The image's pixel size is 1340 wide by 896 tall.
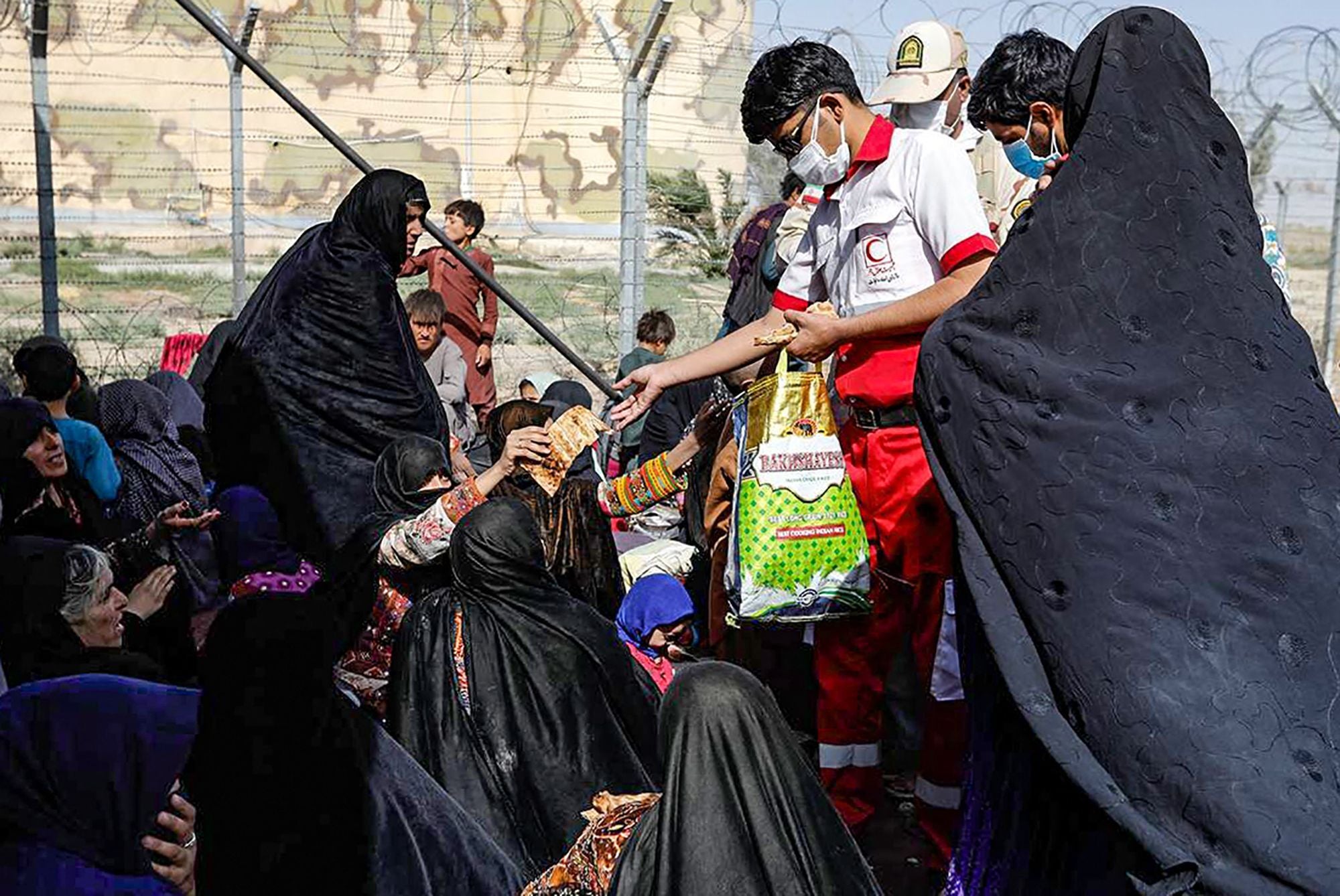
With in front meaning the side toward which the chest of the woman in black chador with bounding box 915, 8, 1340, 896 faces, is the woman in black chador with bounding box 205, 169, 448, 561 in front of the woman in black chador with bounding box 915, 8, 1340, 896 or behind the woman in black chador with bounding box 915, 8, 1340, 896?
in front

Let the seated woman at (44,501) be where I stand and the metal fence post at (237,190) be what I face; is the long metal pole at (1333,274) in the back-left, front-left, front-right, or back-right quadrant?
front-right

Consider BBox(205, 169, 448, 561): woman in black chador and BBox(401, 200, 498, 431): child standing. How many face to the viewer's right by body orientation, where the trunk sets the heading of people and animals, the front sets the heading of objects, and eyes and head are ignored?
1

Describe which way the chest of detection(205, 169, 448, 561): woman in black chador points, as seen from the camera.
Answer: to the viewer's right

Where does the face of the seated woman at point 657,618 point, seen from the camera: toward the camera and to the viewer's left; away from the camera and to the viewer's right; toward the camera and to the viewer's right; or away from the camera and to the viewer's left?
toward the camera and to the viewer's right

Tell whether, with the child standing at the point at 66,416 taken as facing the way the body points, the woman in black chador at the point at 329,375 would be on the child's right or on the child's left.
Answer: on the child's right

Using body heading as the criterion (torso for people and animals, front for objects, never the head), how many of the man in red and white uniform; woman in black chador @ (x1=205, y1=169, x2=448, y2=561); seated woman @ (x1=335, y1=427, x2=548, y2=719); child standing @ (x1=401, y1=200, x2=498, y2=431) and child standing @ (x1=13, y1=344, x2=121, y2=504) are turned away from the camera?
1

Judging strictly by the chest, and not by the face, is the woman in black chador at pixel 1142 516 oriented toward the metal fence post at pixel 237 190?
yes

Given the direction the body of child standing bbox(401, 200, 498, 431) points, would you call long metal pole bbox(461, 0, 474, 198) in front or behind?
behind

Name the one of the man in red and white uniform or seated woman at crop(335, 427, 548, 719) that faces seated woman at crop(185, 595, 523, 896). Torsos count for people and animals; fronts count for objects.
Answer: the man in red and white uniform

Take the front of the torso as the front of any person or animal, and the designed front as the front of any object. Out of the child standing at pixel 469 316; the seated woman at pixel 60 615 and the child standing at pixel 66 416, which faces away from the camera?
the child standing at pixel 66 416

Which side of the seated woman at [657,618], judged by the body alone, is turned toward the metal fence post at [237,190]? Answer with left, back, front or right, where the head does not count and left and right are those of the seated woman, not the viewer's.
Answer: back

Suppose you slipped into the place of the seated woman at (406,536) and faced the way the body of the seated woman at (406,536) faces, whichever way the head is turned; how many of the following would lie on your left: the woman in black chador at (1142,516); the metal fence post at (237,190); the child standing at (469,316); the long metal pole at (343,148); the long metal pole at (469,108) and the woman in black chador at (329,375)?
5

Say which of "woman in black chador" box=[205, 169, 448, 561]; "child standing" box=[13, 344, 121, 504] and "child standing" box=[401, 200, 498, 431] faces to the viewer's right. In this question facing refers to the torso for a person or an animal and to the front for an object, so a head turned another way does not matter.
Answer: the woman in black chador

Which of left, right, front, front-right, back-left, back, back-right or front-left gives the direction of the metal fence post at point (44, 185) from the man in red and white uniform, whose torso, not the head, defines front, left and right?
right

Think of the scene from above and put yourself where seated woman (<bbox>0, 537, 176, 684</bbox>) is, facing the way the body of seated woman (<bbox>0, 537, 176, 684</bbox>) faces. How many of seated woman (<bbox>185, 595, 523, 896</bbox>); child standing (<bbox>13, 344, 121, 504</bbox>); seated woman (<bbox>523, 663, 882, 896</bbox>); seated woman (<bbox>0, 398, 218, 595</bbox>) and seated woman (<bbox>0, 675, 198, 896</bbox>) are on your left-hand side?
2

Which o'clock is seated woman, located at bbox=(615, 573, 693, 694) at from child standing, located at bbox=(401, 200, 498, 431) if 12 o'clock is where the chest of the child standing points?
The seated woman is roughly at 10 o'clock from the child standing.

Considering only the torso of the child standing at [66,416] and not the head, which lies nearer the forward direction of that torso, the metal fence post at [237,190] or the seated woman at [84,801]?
the metal fence post

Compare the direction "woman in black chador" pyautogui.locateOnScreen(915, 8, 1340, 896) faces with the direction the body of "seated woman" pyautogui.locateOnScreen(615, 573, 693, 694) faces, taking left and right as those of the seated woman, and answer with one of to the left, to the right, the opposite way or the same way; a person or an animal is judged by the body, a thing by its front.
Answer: the opposite way

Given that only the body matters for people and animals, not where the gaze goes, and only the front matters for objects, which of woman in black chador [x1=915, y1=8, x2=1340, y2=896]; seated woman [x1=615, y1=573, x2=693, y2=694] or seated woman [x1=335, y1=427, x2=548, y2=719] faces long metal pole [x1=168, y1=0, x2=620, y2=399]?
the woman in black chador

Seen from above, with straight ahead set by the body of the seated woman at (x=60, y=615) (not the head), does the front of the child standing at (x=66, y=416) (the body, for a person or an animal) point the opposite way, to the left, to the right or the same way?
to the left

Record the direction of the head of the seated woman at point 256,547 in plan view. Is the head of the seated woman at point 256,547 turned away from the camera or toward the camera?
away from the camera

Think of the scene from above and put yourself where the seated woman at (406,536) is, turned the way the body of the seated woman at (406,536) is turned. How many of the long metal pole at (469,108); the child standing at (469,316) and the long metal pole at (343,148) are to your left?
3

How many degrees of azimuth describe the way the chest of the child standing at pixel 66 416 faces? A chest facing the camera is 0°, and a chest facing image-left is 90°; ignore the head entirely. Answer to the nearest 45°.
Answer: approximately 180°

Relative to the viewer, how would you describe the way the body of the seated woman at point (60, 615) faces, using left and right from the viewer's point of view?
facing to the right of the viewer
